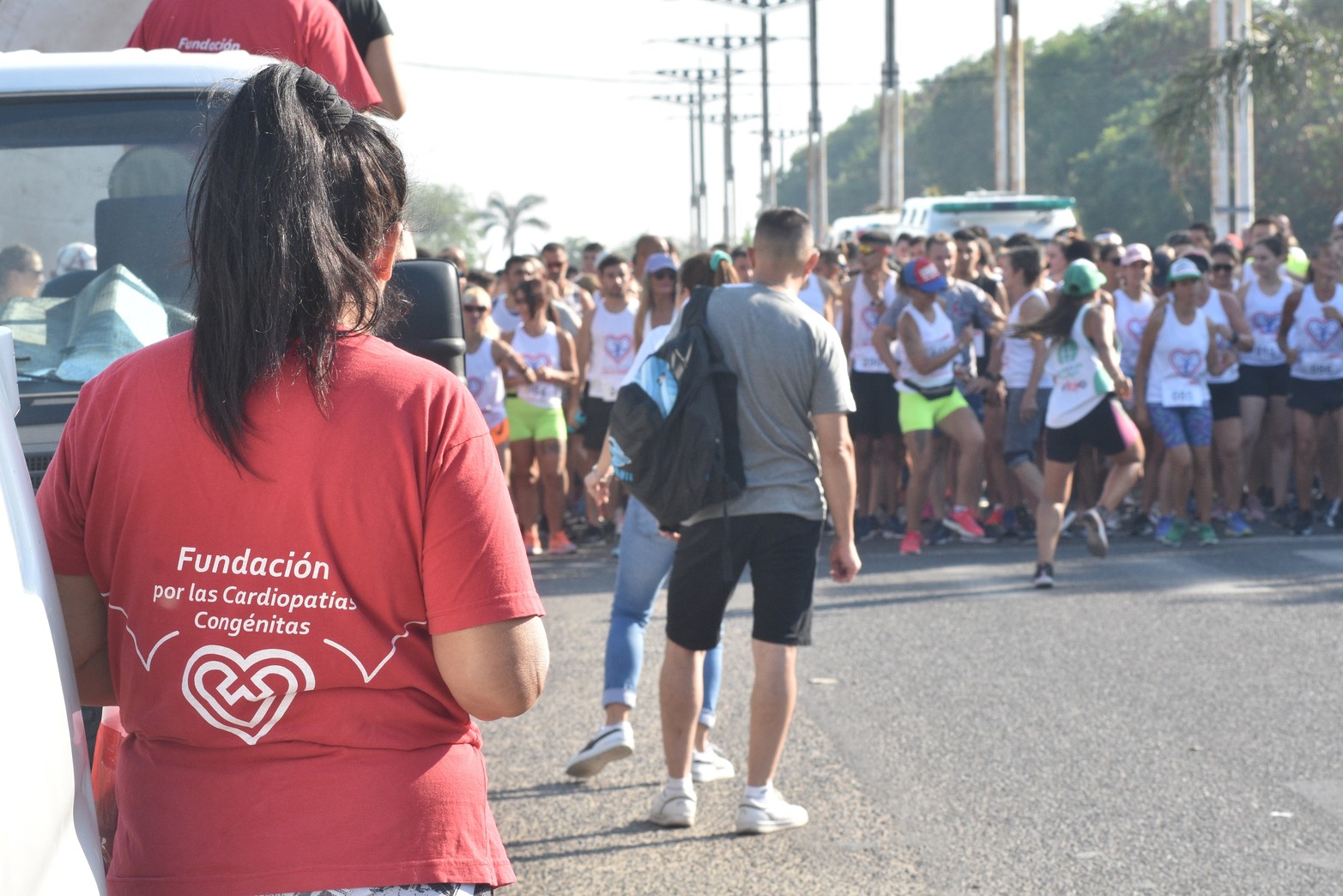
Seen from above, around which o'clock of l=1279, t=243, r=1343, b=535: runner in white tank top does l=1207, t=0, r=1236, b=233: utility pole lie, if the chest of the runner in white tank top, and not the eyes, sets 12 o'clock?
The utility pole is roughly at 6 o'clock from the runner in white tank top.

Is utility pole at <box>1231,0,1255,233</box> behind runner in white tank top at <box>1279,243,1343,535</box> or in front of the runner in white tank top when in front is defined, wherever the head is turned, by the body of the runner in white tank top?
behind

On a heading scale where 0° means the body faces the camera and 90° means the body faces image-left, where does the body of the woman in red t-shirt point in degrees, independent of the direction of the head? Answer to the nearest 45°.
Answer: approximately 180°

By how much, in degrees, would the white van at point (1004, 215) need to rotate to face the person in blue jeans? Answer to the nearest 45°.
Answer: approximately 90° to its left

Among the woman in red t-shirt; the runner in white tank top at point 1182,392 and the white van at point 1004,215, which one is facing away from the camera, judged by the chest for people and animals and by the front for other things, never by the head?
the woman in red t-shirt

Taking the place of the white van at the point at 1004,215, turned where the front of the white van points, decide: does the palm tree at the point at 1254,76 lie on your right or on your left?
on your left

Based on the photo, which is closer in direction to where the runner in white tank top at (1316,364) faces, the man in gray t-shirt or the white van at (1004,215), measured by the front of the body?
the man in gray t-shirt

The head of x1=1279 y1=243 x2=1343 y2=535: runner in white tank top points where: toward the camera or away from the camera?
toward the camera

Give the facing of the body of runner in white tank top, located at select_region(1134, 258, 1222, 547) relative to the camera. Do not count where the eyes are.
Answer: toward the camera

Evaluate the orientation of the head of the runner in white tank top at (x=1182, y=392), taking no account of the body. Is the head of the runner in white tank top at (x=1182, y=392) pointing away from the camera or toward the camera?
toward the camera

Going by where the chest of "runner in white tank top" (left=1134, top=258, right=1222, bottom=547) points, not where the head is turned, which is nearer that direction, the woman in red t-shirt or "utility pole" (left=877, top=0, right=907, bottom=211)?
the woman in red t-shirt
